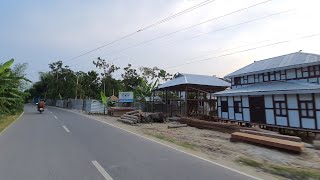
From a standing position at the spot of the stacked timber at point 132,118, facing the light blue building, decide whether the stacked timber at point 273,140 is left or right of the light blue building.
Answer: right

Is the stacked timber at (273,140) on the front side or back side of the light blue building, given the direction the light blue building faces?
on the front side

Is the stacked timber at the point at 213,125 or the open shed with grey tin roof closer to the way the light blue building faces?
the stacked timber

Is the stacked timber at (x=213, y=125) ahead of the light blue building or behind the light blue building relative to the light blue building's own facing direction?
ahead

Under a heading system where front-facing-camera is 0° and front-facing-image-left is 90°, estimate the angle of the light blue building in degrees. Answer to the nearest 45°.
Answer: approximately 45°
